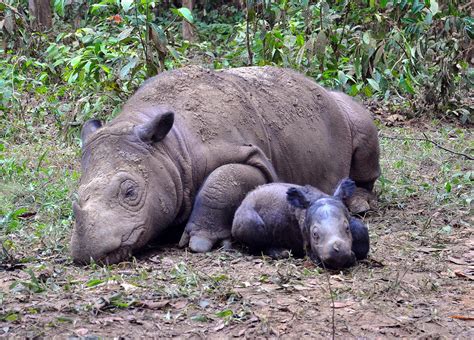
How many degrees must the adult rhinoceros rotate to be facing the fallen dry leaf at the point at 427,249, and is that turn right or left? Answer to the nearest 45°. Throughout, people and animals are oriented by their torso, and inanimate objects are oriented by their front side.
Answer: approximately 90° to its left

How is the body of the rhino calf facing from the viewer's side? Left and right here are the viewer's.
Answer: facing the viewer and to the right of the viewer

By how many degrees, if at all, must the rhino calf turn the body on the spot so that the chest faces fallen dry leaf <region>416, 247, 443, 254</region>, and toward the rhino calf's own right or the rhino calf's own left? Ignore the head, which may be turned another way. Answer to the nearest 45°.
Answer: approximately 45° to the rhino calf's own left

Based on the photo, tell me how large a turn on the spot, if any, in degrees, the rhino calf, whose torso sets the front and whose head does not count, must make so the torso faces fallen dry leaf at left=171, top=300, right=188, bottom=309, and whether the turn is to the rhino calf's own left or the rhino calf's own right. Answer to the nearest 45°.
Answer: approximately 90° to the rhino calf's own right

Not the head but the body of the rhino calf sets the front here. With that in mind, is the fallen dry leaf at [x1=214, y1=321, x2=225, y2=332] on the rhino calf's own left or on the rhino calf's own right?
on the rhino calf's own right

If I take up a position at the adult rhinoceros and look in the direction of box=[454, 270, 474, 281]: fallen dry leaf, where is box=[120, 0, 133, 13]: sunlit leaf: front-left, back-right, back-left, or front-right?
back-left

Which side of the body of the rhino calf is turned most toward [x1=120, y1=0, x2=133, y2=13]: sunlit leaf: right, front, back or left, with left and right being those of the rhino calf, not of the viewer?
back

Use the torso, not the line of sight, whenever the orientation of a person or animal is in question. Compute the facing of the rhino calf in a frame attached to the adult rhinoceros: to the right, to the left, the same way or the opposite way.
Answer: to the left

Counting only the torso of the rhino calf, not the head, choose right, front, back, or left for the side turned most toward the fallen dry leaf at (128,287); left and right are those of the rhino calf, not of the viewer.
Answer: right

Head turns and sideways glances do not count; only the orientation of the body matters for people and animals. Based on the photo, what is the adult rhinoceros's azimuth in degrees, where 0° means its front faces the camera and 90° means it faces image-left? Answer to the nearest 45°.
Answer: approximately 45°

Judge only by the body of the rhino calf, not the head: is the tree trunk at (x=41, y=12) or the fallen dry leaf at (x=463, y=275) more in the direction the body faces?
the fallen dry leaf

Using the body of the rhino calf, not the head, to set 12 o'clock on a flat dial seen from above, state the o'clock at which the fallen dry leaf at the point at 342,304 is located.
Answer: The fallen dry leaf is roughly at 1 o'clock from the rhino calf.

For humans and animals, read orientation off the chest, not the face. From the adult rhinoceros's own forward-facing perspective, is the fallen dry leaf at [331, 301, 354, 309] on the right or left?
on its left

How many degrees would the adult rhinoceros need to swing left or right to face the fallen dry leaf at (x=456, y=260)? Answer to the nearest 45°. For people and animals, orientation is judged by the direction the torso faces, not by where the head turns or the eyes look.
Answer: approximately 90° to its left

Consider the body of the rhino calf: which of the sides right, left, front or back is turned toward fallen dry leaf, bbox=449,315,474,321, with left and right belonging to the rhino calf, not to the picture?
front

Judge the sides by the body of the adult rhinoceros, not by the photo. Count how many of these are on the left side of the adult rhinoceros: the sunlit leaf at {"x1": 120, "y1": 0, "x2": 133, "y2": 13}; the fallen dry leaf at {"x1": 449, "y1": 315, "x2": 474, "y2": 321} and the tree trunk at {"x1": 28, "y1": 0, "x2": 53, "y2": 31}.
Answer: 1

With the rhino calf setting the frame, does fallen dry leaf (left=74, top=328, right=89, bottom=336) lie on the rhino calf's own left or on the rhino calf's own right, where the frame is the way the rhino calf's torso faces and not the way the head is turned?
on the rhino calf's own right
